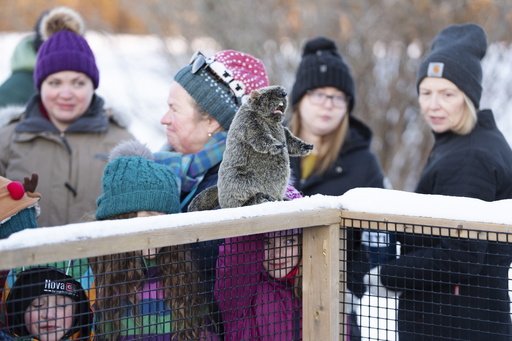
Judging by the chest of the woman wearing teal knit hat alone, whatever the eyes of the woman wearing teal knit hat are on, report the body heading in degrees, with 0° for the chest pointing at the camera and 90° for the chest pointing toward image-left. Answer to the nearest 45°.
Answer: approximately 0°
